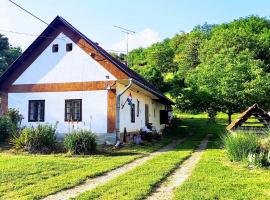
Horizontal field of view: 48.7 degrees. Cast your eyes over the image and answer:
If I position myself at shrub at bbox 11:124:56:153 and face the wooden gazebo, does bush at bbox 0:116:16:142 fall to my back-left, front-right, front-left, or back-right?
back-left

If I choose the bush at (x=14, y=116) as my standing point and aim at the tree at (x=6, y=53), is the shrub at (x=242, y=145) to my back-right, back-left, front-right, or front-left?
back-right

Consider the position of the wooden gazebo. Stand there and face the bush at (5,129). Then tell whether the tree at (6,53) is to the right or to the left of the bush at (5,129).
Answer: right
